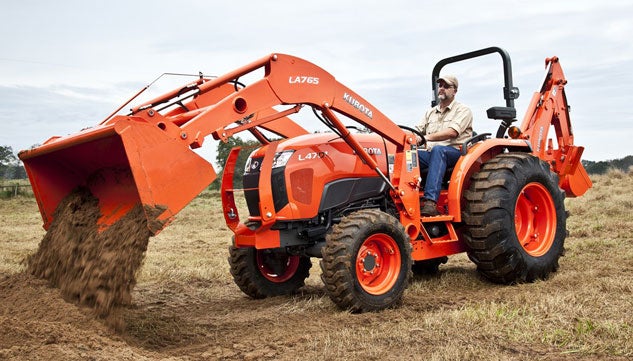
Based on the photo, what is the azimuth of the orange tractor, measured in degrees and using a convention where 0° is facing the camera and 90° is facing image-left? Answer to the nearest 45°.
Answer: approximately 45°
